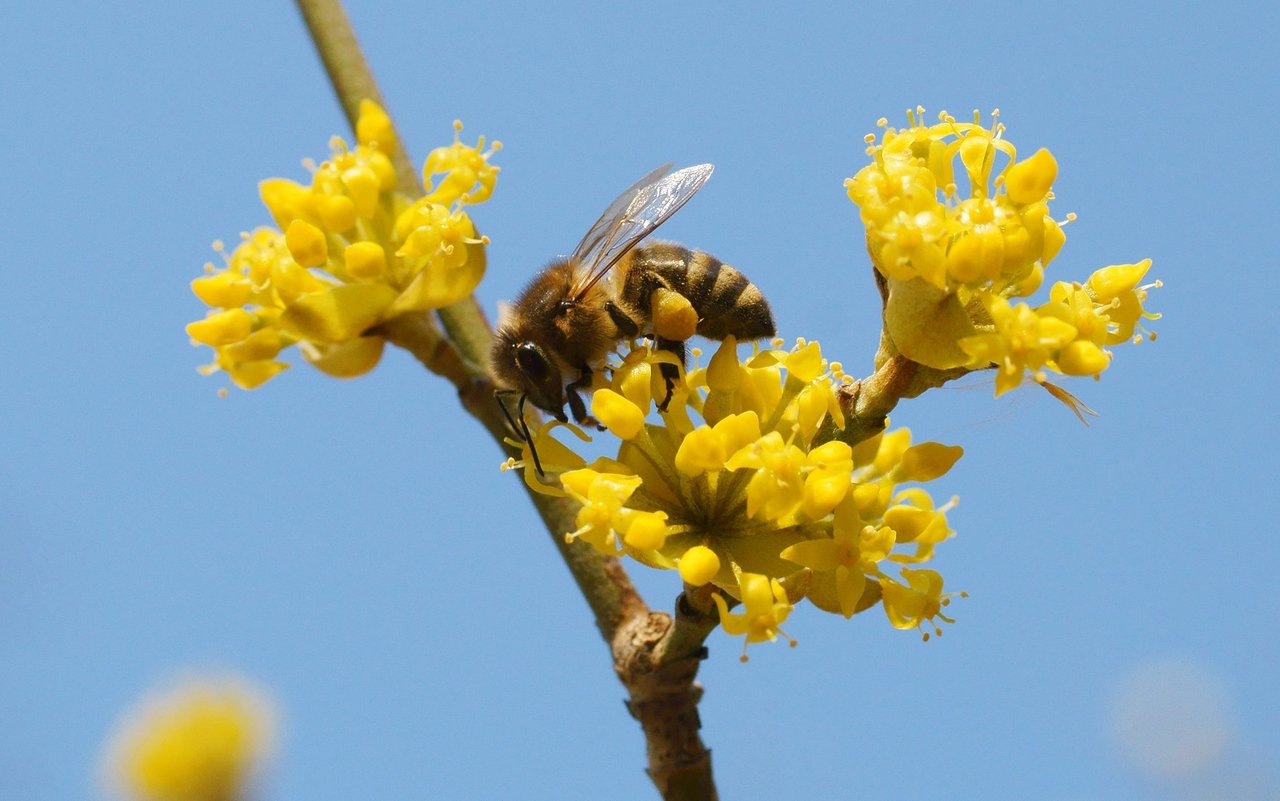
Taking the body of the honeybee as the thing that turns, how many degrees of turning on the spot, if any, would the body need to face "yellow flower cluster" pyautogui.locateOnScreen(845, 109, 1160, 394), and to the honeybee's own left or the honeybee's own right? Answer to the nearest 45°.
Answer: approximately 135° to the honeybee's own left

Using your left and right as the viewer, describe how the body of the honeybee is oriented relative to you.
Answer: facing to the left of the viewer
